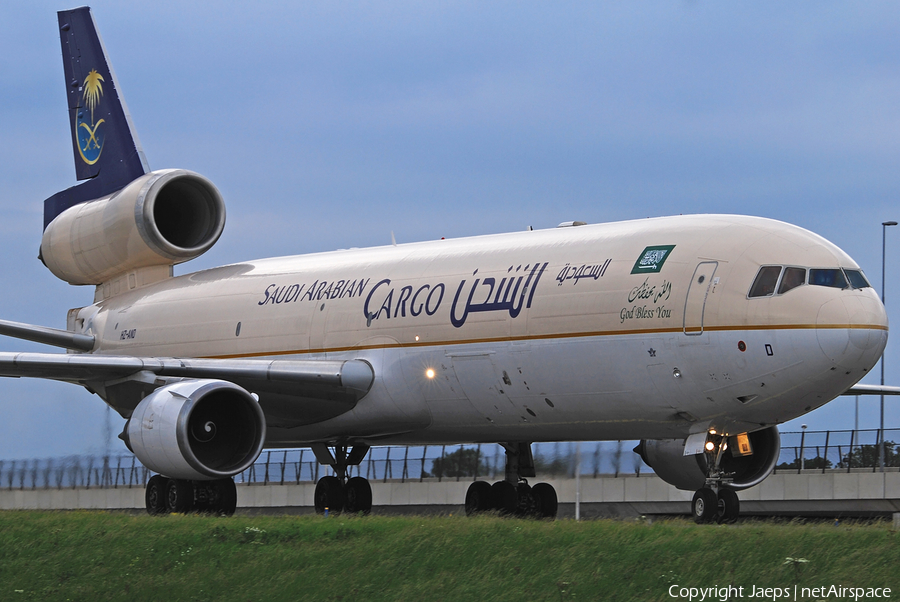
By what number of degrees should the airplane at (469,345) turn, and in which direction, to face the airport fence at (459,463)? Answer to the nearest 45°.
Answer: approximately 135° to its left

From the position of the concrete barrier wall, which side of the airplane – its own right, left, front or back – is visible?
left

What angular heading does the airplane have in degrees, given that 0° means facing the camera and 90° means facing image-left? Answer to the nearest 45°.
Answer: approximately 315°
